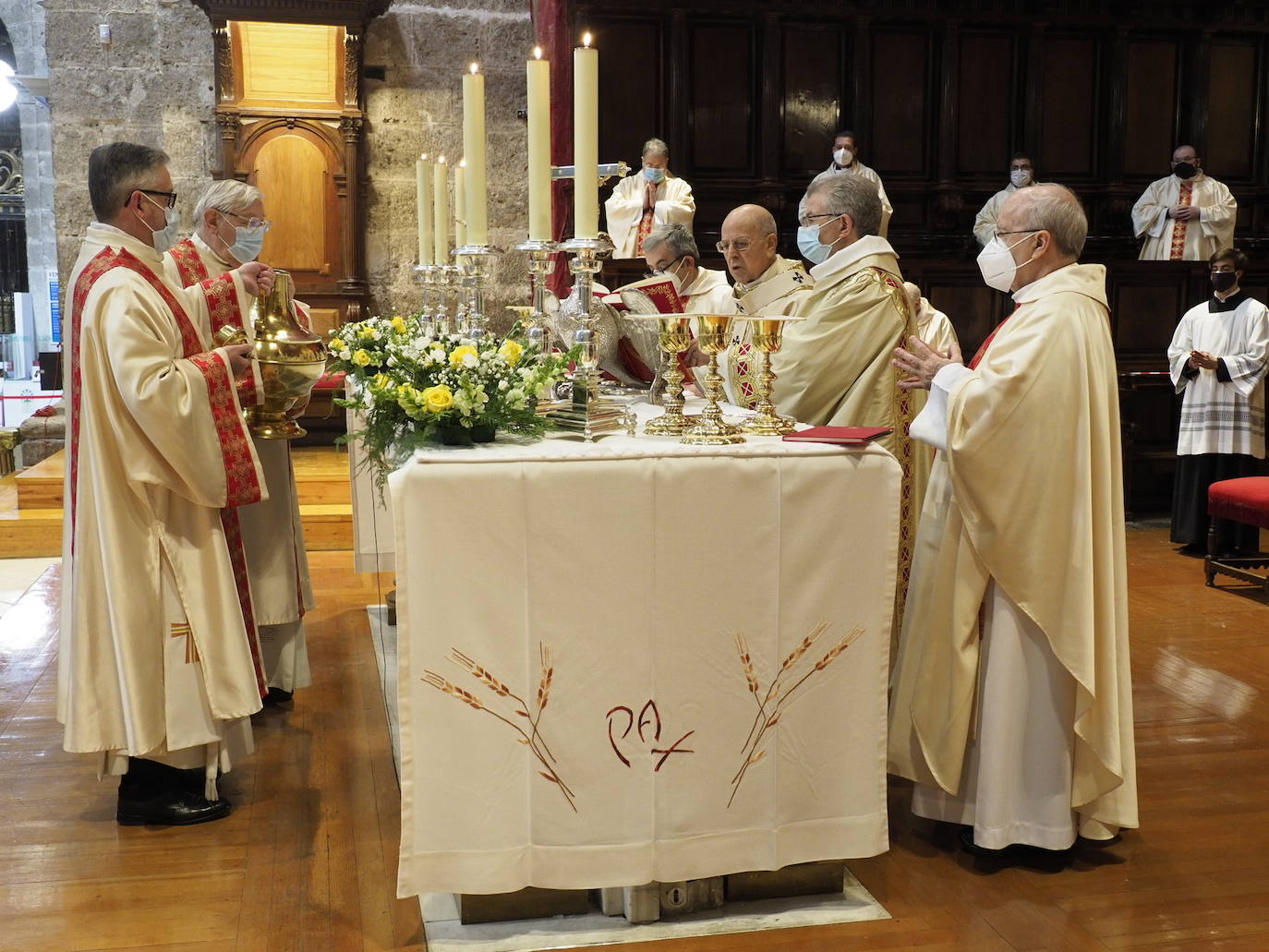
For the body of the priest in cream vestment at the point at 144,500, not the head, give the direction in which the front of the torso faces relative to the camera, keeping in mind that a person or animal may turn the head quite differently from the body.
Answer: to the viewer's right

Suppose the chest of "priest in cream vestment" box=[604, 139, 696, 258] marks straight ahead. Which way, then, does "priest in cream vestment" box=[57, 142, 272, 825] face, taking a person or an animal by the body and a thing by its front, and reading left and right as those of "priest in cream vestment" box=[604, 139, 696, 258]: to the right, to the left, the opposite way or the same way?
to the left

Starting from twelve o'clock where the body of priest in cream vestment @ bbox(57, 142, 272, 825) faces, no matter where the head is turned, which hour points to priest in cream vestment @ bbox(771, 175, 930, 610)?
priest in cream vestment @ bbox(771, 175, 930, 610) is roughly at 12 o'clock from priest in cream vestment @ bbox(57, 142, 272, 825).

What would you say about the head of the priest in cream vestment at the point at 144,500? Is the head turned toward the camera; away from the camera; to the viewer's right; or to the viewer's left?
to the viewer's right

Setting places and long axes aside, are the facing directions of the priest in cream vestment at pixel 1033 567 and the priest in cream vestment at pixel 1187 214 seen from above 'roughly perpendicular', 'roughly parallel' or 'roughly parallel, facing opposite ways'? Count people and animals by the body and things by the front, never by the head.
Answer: roughly perpendicular

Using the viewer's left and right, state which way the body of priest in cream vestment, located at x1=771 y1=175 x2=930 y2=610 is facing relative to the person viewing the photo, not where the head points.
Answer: facing to the left of the viewer

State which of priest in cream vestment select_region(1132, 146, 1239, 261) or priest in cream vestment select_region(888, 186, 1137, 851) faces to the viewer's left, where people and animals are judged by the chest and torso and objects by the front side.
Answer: priest in cream vestment select_region(888, 186, 1137, 851)

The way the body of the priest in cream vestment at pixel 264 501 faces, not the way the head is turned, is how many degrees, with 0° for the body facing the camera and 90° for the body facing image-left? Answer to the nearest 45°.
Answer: approximately 315°
